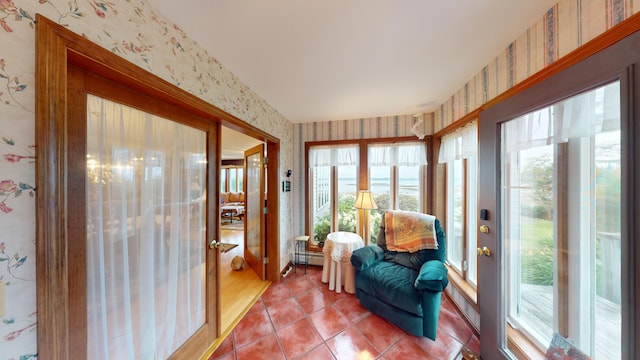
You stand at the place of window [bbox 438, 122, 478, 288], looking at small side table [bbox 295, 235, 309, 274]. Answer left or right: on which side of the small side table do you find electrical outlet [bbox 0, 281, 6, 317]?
left

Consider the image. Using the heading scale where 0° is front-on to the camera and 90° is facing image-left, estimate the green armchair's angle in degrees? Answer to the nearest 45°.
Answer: approximately 45°

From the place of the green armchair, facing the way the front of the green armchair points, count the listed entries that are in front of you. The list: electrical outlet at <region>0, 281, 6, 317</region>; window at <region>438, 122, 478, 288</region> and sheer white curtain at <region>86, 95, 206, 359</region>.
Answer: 2

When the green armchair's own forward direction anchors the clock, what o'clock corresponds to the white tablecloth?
The white tablecloth is roughly at 2 o'clock from the green armchair.

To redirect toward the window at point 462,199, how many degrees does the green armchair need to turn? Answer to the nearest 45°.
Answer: approximately 180°

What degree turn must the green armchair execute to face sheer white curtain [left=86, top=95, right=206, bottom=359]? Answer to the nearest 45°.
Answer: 0° — it already faces it

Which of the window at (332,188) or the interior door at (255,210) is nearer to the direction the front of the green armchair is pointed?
the interior door
